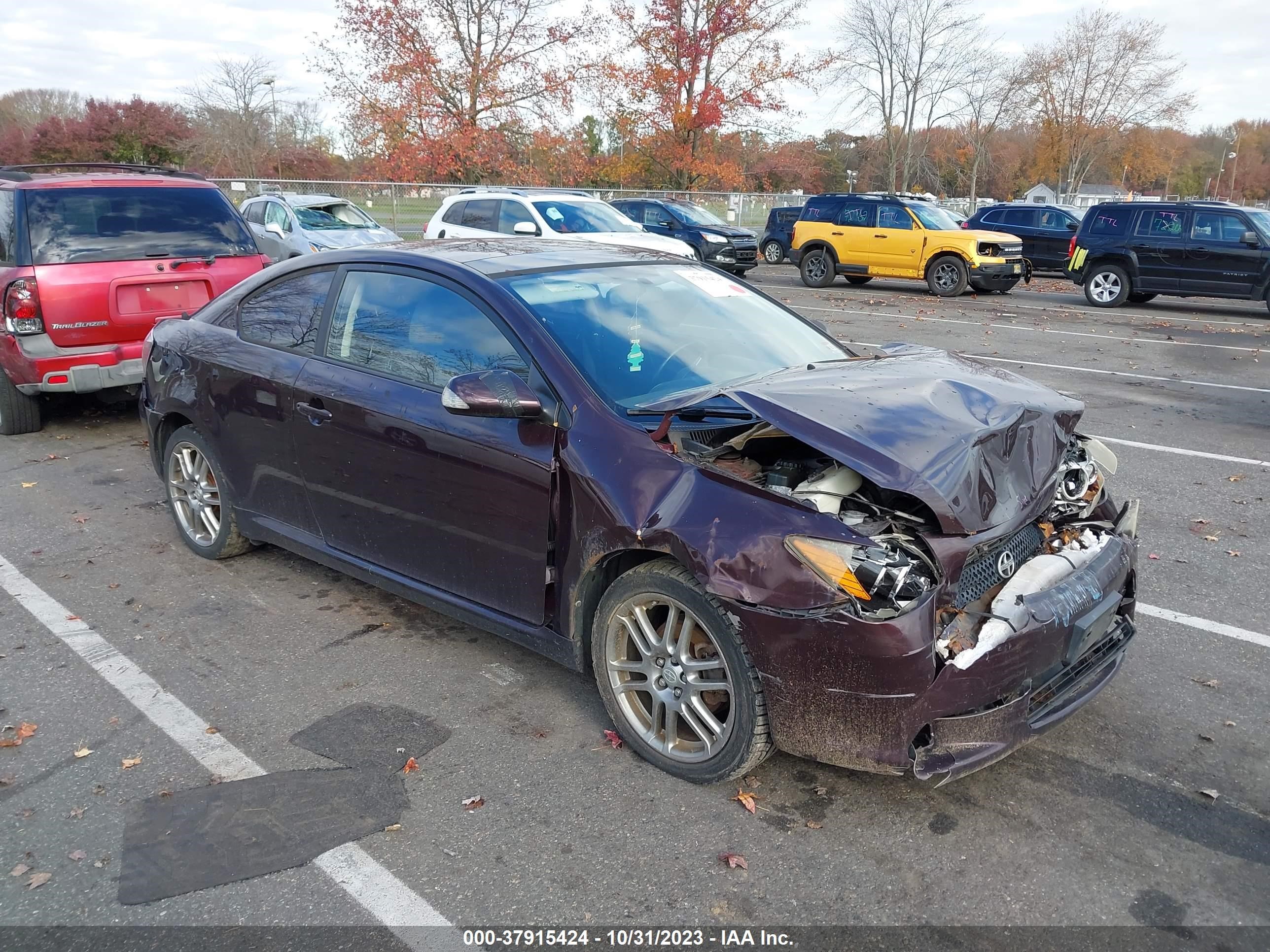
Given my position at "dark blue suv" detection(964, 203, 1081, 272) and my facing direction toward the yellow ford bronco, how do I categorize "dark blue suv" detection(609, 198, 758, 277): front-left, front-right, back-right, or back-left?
front-right

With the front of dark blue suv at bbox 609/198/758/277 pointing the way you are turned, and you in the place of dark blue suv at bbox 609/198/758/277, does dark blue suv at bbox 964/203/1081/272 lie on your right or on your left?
on your left

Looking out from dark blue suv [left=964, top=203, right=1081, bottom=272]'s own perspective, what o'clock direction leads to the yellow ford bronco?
The yellow ford bronco is roughly at 4 o'clock from the dark blue suv.

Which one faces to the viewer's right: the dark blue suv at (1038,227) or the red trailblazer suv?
the dark blue suv

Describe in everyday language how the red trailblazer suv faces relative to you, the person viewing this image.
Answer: facing away from the viewer and to the left of the viewer

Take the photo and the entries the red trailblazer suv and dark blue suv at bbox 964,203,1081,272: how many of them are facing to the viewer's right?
1

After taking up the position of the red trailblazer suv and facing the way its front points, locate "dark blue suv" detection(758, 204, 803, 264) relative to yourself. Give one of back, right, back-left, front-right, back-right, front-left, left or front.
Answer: right

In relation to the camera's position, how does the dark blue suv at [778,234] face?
facing the viewer and to the right of the viewer

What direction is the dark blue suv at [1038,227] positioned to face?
to the viewer's right

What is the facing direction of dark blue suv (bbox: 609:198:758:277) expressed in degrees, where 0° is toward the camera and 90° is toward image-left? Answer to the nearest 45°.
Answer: approximately 315°

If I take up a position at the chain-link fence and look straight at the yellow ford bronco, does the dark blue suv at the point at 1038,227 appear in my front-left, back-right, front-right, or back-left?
front-left
